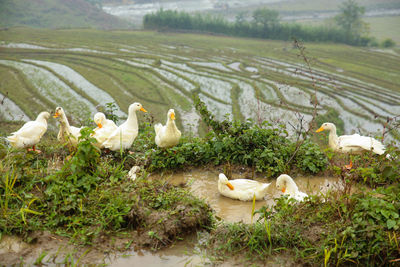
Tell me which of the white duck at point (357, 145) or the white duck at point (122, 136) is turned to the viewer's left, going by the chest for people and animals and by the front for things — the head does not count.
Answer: the white duck at point (357, 145)

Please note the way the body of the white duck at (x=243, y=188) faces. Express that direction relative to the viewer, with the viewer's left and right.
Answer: facing to the left of the viewer

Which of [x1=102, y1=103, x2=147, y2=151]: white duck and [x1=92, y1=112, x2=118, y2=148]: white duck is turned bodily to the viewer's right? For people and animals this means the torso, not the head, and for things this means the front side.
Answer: [x1=102, y1=103, x2=147, y2=151]: white duck

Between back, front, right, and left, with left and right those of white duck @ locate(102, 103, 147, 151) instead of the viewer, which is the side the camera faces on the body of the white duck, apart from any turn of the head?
right

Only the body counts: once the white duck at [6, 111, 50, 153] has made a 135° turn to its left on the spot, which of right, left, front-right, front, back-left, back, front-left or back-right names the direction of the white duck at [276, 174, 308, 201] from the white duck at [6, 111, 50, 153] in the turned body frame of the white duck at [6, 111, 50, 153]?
back

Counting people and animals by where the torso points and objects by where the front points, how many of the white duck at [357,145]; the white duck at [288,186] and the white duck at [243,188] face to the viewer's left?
3

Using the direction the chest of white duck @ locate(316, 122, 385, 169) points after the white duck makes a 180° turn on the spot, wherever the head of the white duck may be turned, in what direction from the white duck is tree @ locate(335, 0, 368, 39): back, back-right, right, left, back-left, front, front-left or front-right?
left

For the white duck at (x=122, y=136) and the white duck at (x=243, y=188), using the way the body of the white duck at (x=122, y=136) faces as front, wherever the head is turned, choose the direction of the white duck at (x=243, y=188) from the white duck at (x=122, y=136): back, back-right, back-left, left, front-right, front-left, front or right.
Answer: front-right

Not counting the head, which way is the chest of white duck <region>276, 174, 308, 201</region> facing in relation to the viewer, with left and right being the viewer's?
facing to the left of the viewer

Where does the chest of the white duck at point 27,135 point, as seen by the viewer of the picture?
to the viewer's right

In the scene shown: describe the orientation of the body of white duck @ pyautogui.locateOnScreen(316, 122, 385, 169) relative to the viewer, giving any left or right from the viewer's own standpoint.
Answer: facing to the left of the viewer
